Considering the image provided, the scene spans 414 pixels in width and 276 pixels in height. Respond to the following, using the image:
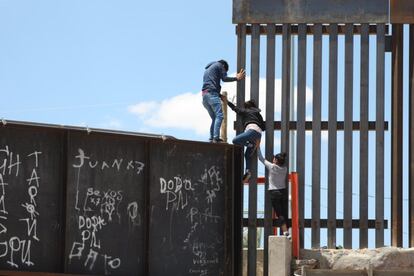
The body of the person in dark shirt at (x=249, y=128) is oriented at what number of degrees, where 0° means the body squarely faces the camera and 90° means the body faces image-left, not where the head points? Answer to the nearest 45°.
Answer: approximately 135°
